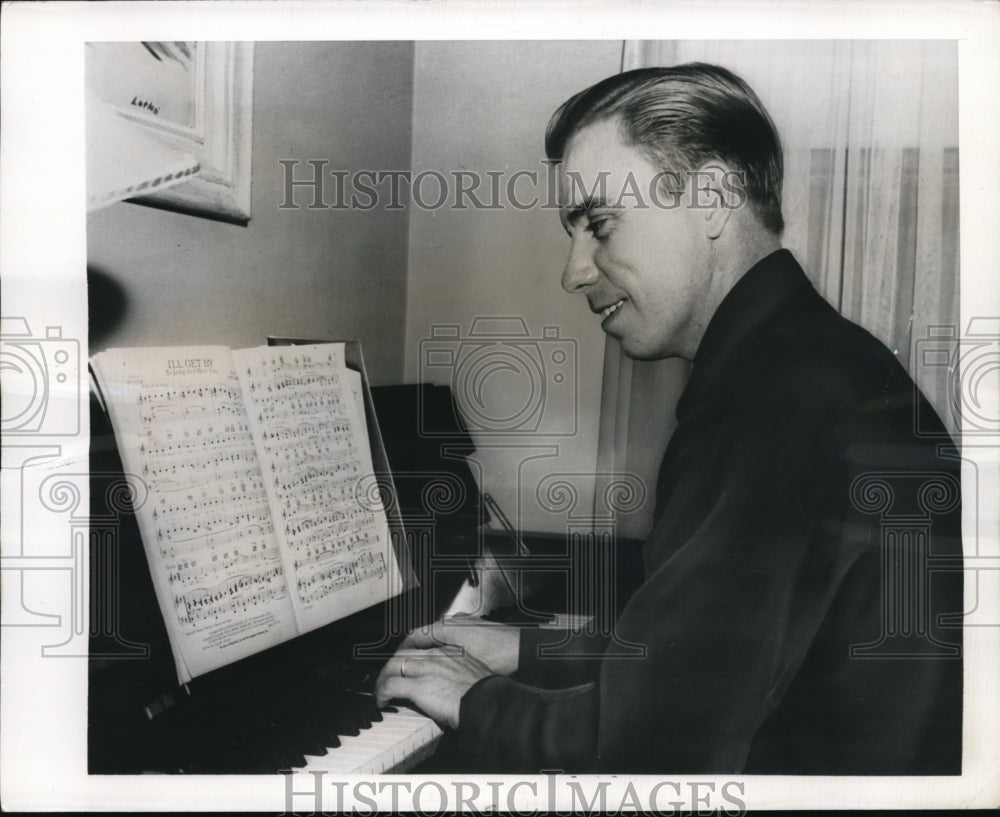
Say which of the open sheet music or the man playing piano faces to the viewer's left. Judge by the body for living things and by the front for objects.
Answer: the man playing piano

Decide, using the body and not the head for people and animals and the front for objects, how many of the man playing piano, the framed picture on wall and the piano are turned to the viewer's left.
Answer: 1

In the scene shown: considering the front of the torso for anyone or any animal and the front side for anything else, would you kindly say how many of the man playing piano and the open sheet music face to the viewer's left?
1

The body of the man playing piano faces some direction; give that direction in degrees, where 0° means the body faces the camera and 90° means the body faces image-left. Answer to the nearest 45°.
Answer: approximately 90°

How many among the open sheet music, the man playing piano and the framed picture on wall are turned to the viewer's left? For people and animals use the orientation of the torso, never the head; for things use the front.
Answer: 1

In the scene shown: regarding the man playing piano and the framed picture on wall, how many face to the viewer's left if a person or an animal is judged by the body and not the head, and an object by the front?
1

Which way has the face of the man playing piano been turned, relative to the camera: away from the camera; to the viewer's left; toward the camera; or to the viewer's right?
to the viewer's left

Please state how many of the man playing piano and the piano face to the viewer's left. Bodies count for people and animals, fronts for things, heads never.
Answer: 1

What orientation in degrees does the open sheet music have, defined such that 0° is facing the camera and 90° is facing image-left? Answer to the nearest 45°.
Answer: approximately 315°

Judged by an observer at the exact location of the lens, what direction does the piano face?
facing the viewer and to the right of the viewer

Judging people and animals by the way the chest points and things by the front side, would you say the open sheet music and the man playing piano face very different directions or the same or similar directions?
very different directions

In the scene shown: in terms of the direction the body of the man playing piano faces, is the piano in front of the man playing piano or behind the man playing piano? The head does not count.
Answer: in front

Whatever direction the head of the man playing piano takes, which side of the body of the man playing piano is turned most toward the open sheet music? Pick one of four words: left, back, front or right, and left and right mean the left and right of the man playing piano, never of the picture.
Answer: front
